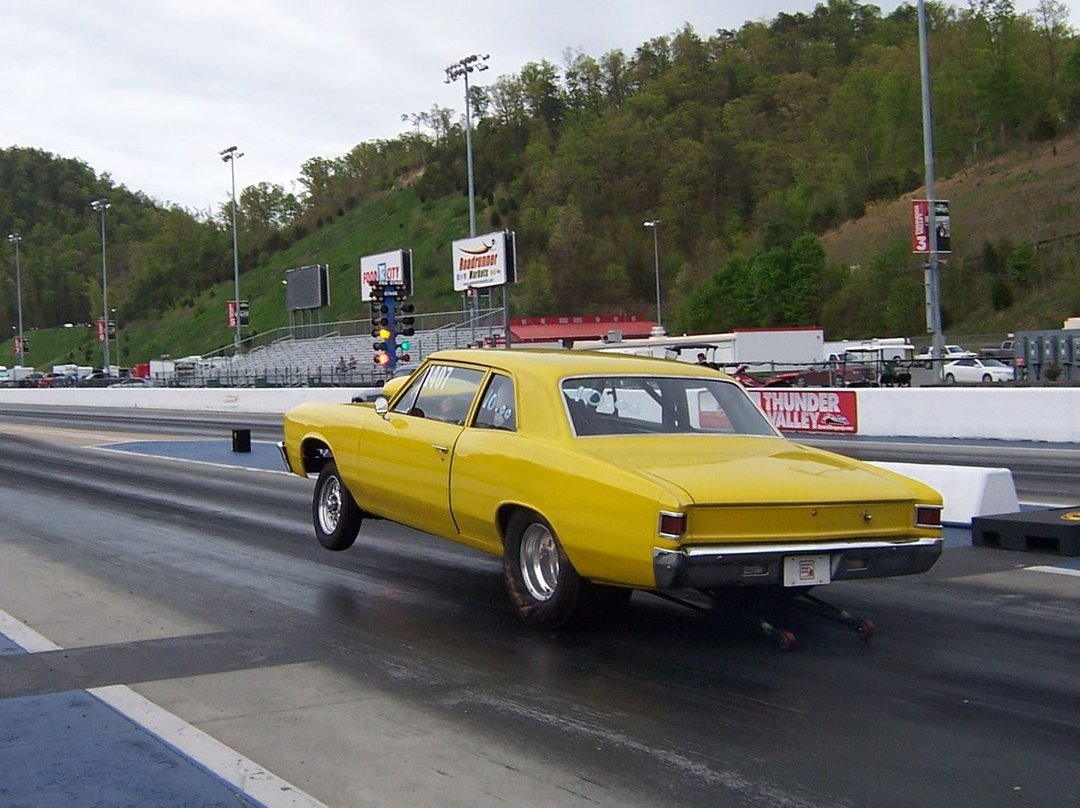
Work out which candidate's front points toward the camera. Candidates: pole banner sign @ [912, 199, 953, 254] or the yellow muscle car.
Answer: the pole banner sign

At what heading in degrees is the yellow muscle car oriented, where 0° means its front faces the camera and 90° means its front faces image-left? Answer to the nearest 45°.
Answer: approximately 135°

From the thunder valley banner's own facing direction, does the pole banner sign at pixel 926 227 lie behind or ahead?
behind

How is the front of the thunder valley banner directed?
toward the camera

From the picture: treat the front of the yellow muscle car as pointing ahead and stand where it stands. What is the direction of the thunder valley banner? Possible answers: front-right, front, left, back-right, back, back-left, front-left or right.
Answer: front-right

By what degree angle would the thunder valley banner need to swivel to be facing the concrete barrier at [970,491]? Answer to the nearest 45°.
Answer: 0° — it already faces it

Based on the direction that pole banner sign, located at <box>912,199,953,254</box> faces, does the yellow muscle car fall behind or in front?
in front

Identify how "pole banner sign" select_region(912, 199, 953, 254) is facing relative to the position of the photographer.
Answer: facing the viewer

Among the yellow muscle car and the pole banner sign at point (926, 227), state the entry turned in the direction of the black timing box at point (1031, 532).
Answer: the pole banner sign

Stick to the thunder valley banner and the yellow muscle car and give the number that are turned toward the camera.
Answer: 1

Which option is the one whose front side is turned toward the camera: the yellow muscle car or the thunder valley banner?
the thunder valley banner

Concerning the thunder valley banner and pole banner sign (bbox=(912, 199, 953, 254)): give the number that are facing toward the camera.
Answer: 2

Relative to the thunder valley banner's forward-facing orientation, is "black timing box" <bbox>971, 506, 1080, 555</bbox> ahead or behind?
ahead

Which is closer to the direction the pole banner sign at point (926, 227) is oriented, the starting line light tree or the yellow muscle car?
the yellow muscle car

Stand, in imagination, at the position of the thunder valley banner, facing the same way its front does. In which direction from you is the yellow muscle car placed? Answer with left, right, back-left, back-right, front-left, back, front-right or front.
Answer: front

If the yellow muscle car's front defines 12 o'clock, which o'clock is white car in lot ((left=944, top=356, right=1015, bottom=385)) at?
The white car in lot is roughly at 2 o'clock from the yellow muscle car.

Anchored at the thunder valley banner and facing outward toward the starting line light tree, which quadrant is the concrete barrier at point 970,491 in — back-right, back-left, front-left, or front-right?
back-left

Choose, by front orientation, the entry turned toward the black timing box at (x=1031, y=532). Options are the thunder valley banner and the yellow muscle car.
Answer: the thunder valley banner
